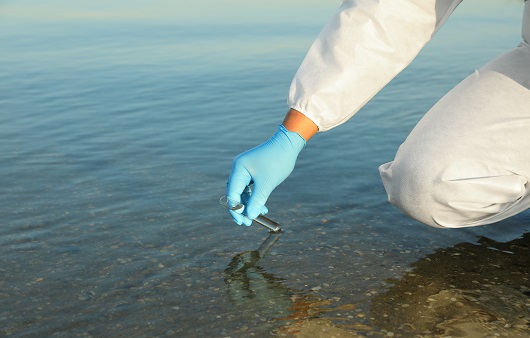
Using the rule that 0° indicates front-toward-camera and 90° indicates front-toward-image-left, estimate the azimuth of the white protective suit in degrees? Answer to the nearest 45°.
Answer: approximately 90°
